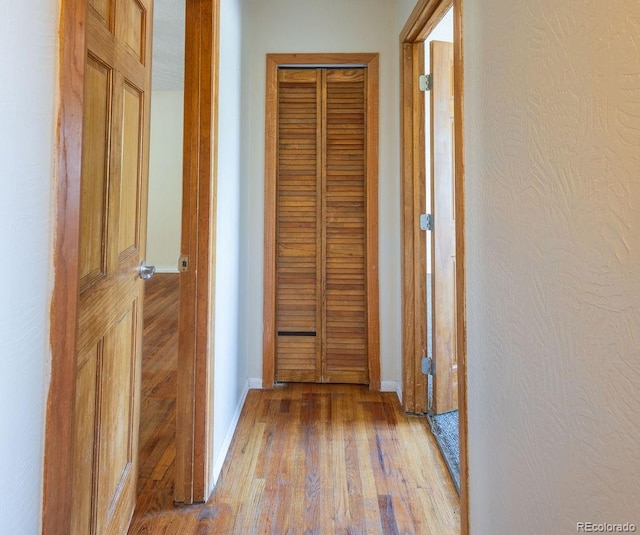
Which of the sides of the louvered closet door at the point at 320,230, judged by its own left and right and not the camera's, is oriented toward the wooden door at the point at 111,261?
front

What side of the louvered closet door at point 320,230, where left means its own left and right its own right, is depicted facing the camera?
front

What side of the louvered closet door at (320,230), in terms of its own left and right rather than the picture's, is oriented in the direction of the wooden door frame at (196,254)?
front

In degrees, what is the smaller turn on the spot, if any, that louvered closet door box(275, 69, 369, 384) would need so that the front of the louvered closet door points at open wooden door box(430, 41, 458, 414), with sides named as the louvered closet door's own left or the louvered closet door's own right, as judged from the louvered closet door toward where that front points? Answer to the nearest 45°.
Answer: approximately 45° to the louvered closet door's own left
